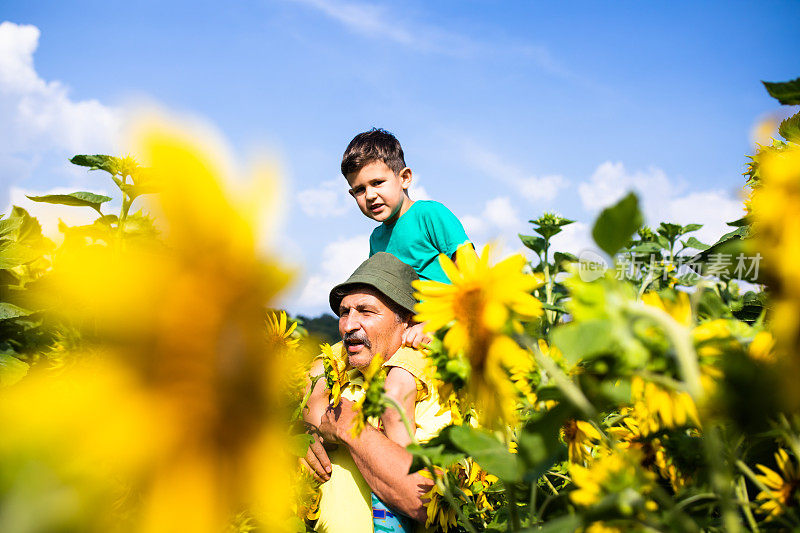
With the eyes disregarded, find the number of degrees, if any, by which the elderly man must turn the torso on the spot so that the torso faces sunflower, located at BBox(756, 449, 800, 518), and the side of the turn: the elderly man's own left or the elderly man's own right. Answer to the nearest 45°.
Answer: approximately 45° to the elderly man's own left

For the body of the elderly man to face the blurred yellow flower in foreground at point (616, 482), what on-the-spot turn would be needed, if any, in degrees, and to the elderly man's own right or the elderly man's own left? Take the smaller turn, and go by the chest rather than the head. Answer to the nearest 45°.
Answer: approximately 45° to the elderly man's own left

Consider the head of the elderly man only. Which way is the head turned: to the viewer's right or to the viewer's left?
to the viewer's left

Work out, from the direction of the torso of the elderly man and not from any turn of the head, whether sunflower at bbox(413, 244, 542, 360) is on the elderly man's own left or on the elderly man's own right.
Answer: on the elderly man's own left

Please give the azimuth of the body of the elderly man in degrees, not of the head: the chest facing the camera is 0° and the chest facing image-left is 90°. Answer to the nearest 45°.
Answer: approximately 45°

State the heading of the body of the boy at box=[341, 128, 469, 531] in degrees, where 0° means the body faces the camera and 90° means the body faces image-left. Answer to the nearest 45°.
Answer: approximately 45°

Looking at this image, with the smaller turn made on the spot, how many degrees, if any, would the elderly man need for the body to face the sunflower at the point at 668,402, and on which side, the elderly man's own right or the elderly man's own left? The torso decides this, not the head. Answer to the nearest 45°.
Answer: approximately 45° to the elderly man's own left
